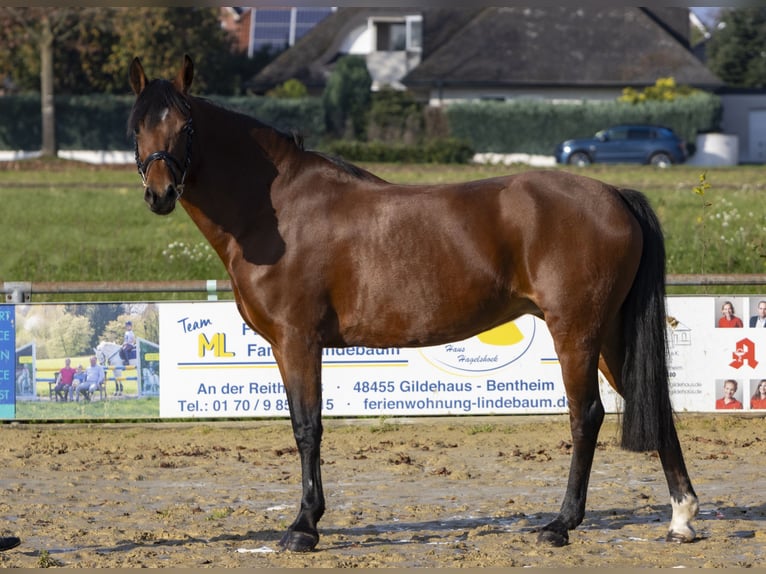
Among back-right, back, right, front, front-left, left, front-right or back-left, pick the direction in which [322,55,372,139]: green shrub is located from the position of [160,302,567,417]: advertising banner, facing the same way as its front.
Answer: back

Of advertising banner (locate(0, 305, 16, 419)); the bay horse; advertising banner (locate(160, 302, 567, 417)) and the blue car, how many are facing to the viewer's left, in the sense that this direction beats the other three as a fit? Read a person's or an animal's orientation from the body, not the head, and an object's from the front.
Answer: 2

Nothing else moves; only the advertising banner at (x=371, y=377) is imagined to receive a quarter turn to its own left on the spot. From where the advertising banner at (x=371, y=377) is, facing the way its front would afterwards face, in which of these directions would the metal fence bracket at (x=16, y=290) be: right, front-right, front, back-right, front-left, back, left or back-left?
back

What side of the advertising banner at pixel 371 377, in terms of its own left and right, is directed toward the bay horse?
front

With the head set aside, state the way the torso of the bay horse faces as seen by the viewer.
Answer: to the viewer's left

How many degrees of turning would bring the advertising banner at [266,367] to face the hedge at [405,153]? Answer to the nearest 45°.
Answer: approximately 180°

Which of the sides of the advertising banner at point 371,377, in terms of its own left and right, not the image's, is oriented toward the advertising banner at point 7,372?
right

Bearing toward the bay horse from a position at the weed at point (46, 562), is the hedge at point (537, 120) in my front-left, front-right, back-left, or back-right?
front-left

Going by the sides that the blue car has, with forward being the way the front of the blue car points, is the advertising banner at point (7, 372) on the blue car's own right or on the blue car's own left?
on the blue car's own left

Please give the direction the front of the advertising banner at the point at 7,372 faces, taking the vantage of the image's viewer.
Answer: facing the viewer

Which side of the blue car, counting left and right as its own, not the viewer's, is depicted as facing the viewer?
left

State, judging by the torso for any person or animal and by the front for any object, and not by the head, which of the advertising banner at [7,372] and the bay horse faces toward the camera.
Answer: the advertising banner

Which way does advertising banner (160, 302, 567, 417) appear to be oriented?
toward the camera
